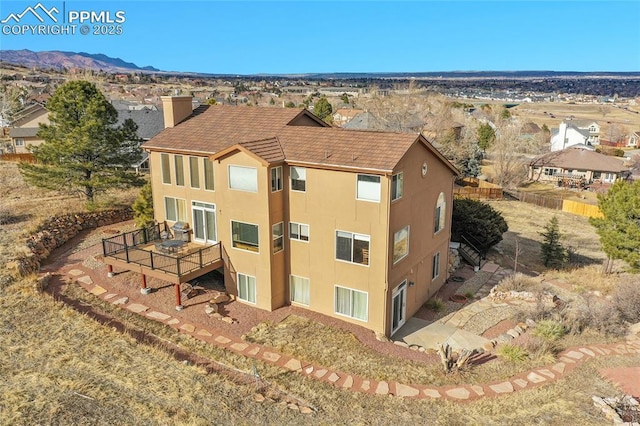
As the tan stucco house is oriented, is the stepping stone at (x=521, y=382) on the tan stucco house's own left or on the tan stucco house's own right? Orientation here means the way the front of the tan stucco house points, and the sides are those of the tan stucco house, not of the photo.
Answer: on the tan stucco house's own right

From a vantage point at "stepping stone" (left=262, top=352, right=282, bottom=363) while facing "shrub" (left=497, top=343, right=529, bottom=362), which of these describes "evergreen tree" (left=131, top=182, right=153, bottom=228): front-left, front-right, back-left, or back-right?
back-left

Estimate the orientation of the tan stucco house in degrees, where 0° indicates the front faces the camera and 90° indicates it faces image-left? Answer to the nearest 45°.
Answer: approximately 225°

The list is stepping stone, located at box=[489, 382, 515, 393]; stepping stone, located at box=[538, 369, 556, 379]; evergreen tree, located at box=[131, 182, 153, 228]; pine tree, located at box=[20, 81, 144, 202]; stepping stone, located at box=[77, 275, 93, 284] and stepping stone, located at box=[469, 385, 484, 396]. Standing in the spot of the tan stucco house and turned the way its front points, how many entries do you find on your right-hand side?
3

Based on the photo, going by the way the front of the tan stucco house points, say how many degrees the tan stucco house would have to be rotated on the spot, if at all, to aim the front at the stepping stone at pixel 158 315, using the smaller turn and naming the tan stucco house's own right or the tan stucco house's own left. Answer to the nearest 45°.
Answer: approximately 135° to the tan stucco house's own left

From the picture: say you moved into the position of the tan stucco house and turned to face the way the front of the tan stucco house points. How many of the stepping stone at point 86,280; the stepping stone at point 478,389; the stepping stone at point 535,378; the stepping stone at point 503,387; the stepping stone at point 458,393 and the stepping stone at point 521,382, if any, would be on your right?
5

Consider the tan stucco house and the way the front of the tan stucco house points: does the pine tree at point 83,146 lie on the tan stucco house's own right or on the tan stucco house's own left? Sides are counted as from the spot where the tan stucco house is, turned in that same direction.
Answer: on the tan stucco house's own left

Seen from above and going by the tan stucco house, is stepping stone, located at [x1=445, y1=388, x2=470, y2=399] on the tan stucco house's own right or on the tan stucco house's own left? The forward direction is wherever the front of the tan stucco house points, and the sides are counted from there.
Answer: on the tan stucco house's own right

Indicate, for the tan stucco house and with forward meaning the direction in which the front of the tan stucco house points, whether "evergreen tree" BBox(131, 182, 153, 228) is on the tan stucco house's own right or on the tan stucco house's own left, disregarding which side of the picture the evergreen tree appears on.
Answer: on the tan stucco house's own left

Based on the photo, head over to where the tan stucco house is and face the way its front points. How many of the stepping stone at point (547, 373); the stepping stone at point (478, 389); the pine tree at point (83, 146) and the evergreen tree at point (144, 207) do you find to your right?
2
